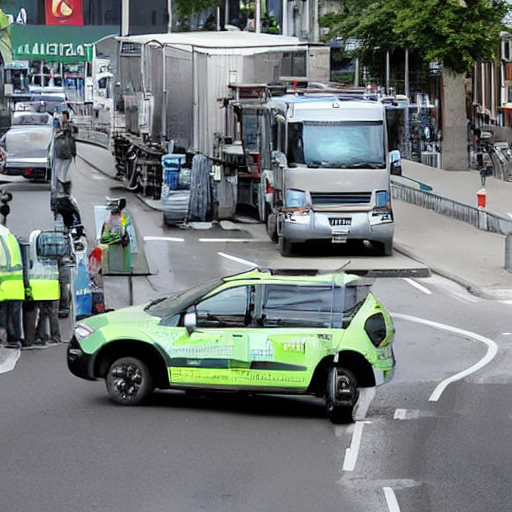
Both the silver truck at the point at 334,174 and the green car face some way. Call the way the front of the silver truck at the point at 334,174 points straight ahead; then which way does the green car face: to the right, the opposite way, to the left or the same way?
to the right

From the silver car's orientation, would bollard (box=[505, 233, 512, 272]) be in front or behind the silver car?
in front

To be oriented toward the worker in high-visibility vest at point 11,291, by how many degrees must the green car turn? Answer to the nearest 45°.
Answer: approximately 45° to its right

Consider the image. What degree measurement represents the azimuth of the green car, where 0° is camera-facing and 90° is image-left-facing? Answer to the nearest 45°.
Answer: approximately 90°

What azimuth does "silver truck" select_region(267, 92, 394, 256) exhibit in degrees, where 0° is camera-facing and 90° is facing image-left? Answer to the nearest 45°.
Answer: approximately 0°

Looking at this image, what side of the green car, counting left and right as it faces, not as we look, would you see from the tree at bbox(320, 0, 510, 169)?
right
